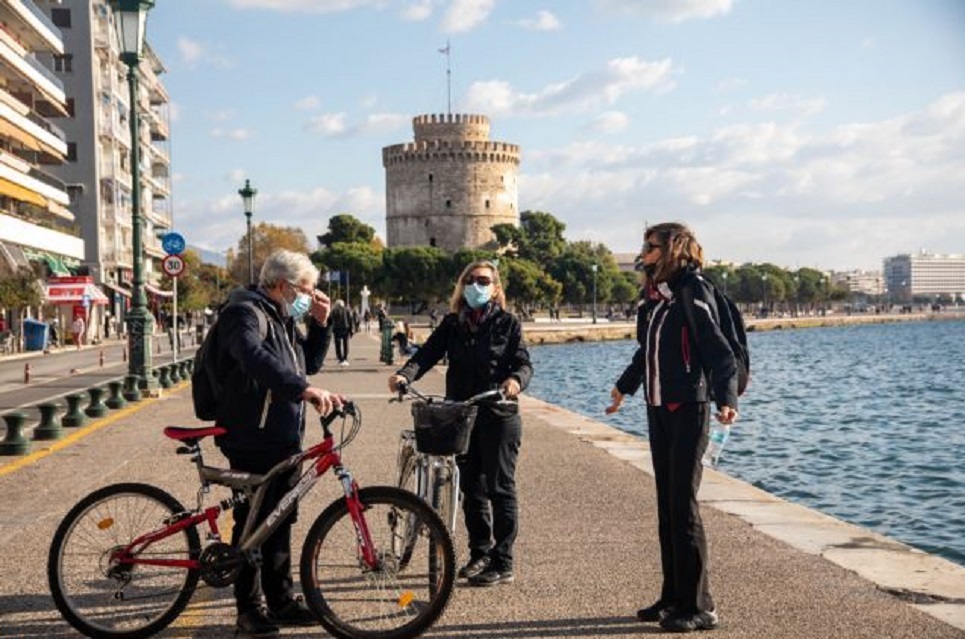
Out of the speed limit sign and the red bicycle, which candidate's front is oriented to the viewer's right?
the red bicycle

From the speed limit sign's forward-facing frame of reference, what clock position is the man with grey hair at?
The man with grey hair is roughly at 12 o'clock from the speed limit sign.

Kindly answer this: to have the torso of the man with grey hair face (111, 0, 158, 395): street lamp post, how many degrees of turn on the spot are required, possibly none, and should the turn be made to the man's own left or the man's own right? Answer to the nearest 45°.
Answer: approximately 90° to the man's own left

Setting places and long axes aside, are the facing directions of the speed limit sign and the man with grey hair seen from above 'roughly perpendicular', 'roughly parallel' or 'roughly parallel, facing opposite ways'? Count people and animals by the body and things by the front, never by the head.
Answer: roughly perpendicular

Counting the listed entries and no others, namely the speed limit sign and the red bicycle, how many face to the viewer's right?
1

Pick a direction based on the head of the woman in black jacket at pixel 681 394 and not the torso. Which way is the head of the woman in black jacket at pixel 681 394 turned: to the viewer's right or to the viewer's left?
to the viewer's left

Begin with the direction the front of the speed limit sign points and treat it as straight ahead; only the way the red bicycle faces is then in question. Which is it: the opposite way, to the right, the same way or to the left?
to the left

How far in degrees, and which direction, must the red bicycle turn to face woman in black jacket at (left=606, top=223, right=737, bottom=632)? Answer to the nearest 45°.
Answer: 0° — it already faces them

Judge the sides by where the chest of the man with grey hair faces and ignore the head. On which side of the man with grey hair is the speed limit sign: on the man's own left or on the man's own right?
on the man's own left

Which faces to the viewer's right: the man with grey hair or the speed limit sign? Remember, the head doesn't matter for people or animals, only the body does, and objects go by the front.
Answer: the man with grey hair

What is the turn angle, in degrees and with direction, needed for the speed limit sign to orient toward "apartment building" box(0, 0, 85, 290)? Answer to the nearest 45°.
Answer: approximately 180°

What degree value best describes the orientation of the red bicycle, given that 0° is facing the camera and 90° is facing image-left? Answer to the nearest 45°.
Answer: approximately 270°

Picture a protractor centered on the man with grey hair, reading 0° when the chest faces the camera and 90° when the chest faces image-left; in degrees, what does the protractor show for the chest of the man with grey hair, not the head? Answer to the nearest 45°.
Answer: approximately 270°
